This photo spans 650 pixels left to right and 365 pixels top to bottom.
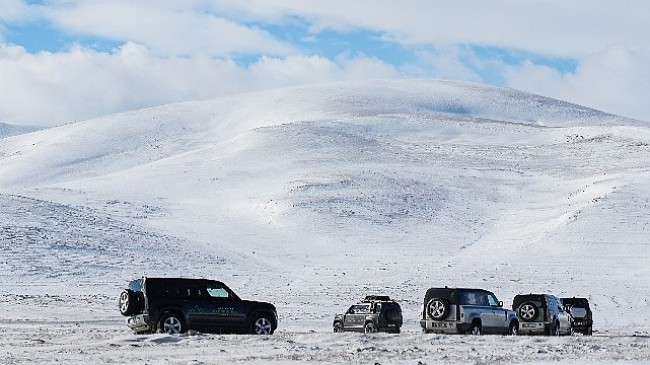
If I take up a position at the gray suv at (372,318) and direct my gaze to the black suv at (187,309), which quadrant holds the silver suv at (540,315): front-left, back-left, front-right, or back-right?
back-left

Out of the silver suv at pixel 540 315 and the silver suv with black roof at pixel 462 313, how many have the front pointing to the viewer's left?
0

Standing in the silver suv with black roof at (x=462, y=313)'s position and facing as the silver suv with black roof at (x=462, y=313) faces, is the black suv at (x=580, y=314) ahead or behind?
ahead

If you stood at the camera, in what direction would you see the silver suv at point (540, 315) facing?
facing away from the viewer and to the right of the viewer

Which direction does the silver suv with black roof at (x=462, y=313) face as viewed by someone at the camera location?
facing away from the viewer and to the right of the viewer

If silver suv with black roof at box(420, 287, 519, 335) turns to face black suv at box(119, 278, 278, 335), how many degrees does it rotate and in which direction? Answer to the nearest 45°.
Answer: approximately 180°
